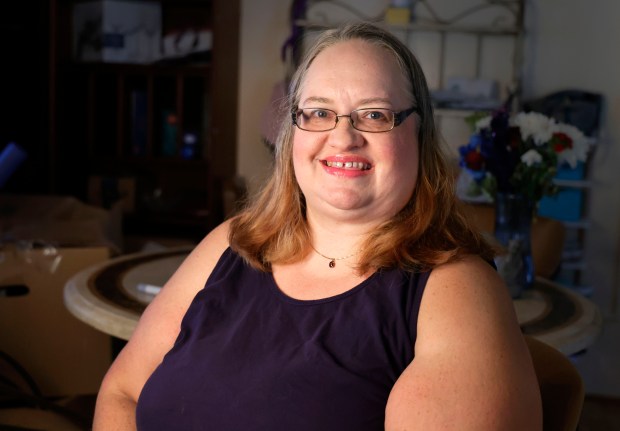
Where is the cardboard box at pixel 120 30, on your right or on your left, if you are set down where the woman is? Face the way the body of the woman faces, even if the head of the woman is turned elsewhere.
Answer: on your right

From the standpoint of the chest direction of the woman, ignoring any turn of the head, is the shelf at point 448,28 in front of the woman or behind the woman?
behind

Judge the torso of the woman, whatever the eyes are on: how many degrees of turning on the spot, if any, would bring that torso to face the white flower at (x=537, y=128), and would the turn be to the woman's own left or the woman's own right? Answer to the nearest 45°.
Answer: approximately 180°

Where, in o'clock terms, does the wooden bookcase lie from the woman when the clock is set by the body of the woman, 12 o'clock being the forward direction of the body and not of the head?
The wooden bookcase is roughly at 4 o'clock from the woman.

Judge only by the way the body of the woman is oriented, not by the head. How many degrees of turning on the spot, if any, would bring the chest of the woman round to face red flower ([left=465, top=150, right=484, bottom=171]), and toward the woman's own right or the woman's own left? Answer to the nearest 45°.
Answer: approximately 180°

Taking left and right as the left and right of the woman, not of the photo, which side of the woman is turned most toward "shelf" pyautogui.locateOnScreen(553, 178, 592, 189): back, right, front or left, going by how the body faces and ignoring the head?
back

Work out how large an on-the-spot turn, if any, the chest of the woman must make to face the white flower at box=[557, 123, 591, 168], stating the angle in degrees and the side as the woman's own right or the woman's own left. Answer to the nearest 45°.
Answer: approximately 180°

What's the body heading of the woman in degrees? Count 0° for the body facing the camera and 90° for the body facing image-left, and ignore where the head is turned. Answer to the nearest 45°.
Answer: approximately 45°

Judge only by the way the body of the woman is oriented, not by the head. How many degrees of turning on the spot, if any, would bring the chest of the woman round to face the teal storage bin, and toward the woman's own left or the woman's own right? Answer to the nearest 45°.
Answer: approximately 180°

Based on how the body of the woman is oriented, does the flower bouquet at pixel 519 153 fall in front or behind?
behind
